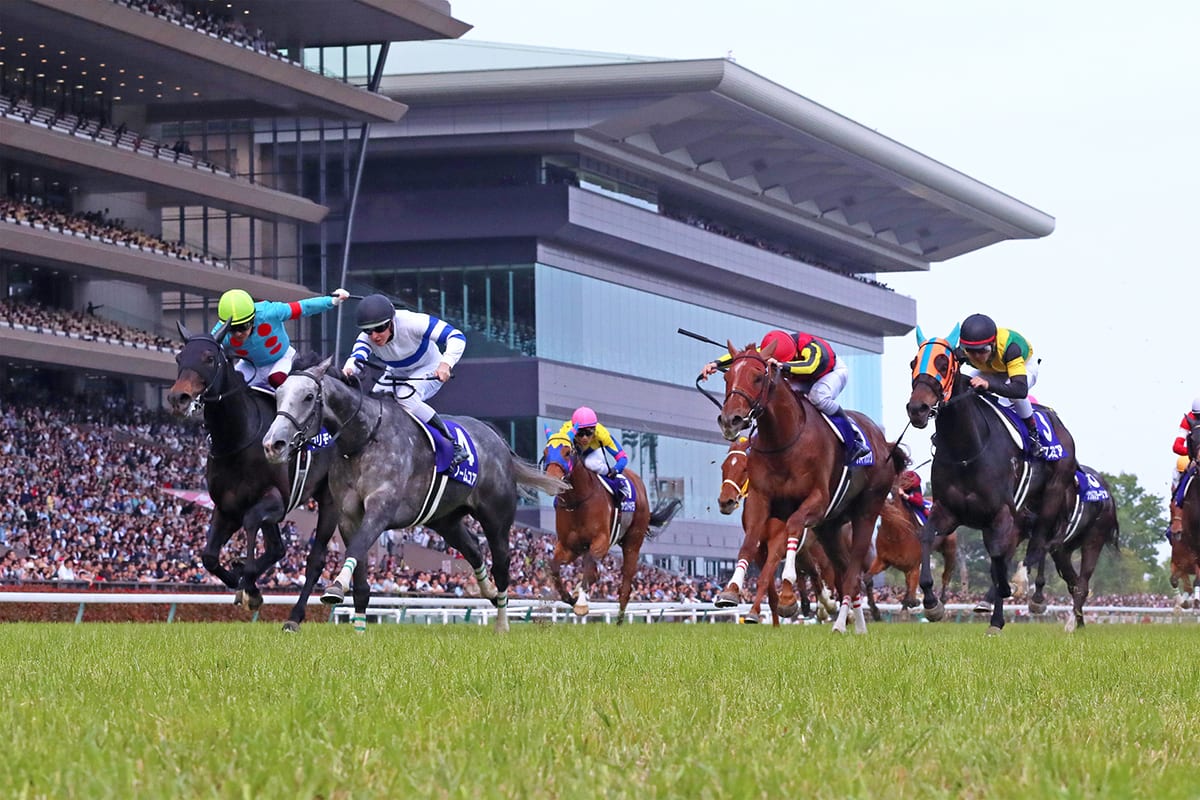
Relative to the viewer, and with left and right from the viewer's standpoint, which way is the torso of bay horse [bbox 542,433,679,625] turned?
facing the viewer and to the left of the viewer

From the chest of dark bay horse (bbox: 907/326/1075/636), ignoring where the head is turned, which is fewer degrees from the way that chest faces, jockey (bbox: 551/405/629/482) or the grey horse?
the grey horse

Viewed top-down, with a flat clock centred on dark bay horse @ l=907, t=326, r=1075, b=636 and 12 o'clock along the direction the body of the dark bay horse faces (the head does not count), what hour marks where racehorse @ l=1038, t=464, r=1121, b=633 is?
The racehorse is roughly at 5 o'clock from the dark bay horse.

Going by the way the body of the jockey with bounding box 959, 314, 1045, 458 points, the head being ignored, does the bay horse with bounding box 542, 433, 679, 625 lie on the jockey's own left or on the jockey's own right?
on the jockey's own right

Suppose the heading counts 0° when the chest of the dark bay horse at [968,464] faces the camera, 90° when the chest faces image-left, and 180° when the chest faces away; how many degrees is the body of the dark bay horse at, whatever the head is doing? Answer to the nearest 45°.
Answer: approximately 45°

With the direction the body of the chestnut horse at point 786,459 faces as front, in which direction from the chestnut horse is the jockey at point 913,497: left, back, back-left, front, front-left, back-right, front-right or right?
back-right

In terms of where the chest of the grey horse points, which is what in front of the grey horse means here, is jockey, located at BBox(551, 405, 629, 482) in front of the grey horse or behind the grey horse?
behind

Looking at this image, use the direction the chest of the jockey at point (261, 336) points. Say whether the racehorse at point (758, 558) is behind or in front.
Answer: behind

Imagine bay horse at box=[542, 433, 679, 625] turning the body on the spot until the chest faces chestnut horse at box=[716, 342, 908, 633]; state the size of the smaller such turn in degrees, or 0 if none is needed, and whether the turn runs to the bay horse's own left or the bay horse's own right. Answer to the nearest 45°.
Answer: approximately 45° to the bay horse's own left

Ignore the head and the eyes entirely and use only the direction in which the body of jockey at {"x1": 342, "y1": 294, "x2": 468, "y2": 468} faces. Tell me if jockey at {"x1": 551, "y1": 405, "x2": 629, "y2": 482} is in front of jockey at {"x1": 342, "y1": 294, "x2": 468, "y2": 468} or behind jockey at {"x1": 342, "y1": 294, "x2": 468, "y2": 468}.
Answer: behind

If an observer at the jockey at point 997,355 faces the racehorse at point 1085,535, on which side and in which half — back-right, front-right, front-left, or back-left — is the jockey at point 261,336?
back-left

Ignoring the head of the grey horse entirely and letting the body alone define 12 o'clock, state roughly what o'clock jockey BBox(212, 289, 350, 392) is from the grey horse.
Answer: The jockey is roughly at 3 o'clock from the grey horse.

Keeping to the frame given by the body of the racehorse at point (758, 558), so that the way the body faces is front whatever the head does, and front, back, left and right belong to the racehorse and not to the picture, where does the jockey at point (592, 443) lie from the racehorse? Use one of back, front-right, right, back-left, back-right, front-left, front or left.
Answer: right

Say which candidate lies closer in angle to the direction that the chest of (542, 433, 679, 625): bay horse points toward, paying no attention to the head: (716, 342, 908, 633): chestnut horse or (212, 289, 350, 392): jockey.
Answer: the jockey

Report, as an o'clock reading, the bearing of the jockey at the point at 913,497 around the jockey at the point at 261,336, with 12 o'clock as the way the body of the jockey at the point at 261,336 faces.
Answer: the jockey at the point at 913,497 is roughly at 6 o'clock from the jockey at the point at 261,336.

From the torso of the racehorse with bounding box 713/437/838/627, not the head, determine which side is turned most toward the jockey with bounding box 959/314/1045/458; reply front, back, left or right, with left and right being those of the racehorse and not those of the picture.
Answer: left
